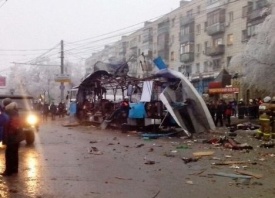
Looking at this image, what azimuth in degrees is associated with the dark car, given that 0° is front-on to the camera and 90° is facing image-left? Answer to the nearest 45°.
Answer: approximately 0°

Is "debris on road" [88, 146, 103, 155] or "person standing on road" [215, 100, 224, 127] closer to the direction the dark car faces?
the debris on road

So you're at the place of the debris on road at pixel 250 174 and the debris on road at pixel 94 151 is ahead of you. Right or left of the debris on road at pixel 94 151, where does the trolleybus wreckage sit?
right

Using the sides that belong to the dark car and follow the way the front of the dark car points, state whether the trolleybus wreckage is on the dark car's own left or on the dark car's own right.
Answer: on the dark car's own left
